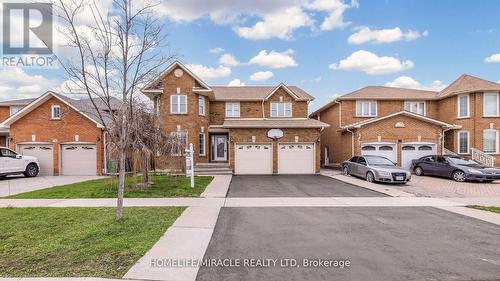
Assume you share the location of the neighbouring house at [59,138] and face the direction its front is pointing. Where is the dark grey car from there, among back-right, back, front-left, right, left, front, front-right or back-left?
front-left

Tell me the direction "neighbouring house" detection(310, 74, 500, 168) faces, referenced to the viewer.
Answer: facing the viewer

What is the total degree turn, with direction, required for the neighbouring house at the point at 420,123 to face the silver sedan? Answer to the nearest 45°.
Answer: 0° — it already faces it

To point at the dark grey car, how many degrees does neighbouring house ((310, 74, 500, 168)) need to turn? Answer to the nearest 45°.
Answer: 0° — it already faces it

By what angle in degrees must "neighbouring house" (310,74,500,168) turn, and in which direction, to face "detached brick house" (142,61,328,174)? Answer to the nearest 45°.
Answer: approximately 45° to its right

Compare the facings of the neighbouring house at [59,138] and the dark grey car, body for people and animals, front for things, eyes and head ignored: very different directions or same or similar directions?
same or similar directions

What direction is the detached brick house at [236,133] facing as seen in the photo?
toward the camera

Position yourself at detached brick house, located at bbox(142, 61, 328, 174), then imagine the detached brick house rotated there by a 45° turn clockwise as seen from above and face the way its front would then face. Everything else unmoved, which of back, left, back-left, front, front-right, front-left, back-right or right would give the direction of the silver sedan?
left

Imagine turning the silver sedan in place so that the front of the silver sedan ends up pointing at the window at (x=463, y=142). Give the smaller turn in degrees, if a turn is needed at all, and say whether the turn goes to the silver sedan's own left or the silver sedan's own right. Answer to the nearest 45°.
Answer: approximately 90° to the silver sedan's own left

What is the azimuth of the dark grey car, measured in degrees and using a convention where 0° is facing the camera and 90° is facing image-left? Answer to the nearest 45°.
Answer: approximately 315°

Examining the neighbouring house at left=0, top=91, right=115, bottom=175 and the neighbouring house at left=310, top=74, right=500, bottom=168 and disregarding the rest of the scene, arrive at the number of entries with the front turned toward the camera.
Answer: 2

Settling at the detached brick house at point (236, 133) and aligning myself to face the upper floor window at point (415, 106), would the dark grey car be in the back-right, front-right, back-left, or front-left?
front-right

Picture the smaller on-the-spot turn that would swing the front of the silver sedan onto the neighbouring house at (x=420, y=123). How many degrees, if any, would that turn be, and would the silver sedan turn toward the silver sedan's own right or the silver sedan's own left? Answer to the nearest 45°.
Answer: approximately 135° to the silver sedan's own left

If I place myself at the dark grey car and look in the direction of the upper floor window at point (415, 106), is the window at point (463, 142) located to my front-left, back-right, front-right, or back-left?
front-right
